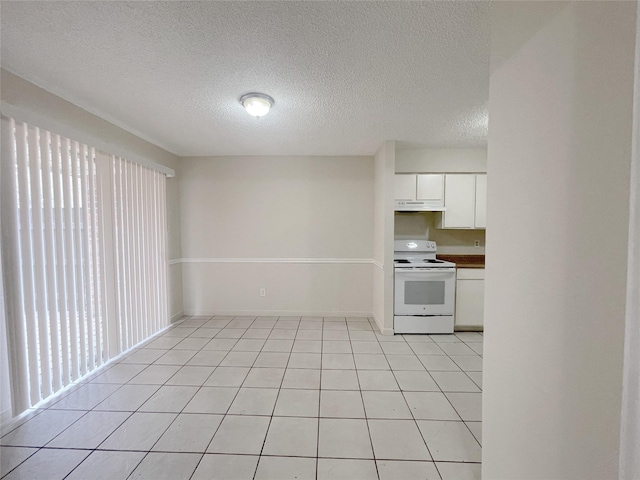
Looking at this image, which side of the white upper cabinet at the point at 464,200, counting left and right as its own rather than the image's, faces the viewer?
front

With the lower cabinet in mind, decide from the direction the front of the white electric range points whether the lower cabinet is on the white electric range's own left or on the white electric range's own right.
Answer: on the white electric range's own left

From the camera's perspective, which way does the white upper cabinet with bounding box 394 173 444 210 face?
toward the camera

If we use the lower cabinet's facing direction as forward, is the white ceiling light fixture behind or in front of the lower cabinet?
in front

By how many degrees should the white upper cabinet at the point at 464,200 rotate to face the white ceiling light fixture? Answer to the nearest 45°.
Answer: approximately 45° to its right

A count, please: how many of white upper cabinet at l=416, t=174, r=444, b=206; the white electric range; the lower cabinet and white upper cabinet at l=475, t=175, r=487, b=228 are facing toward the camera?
4

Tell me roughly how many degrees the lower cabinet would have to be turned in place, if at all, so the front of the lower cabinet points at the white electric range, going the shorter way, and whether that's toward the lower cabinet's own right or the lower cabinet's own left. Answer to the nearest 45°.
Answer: approximately 45° to the lower cabinet's own right

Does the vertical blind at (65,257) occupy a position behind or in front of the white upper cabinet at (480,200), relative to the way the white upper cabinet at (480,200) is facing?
in front
